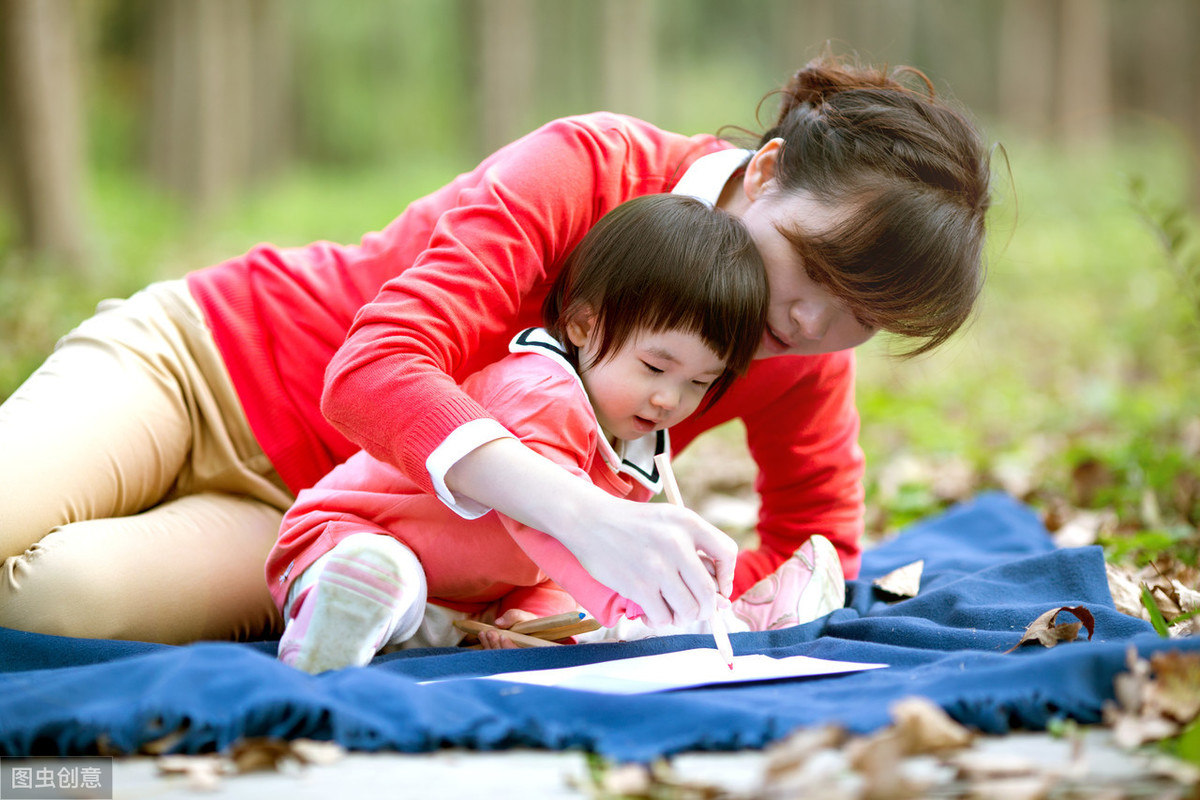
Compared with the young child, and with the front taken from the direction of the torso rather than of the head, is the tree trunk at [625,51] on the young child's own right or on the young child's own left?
on the young child's own left

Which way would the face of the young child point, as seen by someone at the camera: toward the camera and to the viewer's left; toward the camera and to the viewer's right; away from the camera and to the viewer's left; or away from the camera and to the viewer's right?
toward the camera and to the viewer's right

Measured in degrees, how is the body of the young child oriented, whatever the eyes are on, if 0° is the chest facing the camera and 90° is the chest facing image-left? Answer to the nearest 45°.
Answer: approximately 315°

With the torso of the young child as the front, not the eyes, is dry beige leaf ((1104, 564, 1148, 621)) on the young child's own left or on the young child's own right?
on the young child's own left

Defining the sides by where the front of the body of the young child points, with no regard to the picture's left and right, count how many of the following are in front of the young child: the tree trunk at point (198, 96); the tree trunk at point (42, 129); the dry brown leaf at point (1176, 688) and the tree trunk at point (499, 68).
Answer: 1

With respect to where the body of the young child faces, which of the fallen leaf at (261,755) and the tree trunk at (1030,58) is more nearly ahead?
the fallen leaf

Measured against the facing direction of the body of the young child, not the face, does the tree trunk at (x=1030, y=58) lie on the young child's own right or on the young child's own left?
on the young child's own left

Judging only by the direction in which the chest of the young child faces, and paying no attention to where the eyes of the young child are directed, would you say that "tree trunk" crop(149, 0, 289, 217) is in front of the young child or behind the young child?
behind

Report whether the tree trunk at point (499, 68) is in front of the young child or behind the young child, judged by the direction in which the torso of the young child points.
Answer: behind
